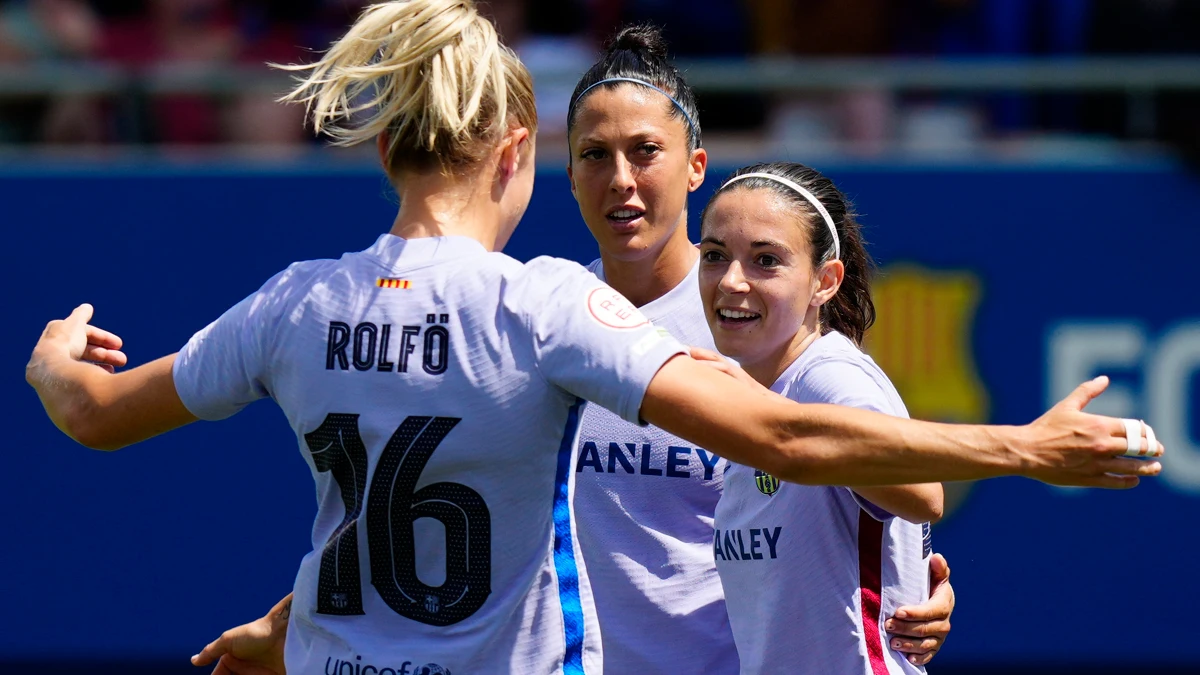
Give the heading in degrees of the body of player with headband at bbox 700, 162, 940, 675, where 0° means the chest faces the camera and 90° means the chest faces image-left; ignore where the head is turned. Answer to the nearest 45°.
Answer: approximately 45°

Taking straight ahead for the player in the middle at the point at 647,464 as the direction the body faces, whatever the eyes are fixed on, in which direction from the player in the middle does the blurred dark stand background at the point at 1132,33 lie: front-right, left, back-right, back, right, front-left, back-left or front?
back-left

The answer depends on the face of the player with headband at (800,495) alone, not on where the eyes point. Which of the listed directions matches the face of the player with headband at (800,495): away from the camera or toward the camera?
toward the camera

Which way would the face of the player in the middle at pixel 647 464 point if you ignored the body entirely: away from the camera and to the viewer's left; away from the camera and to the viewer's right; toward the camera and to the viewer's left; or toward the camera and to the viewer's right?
toward the camera and to the viewer's left

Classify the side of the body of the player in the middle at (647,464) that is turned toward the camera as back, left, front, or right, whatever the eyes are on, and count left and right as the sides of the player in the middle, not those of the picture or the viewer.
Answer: front

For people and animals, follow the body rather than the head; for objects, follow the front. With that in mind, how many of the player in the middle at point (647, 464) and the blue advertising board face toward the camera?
2

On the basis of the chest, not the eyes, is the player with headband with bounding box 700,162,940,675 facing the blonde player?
yes

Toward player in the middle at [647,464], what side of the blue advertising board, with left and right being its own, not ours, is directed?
front

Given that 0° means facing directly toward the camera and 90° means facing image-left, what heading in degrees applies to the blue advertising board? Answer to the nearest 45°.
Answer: approximately 0°
